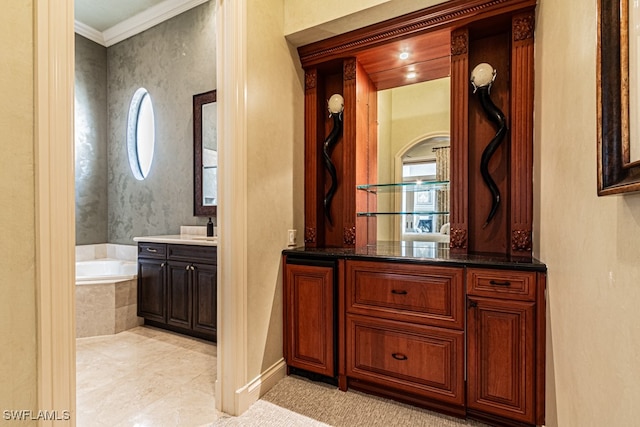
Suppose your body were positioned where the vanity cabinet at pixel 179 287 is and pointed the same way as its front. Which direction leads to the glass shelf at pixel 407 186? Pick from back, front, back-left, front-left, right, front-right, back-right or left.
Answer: left

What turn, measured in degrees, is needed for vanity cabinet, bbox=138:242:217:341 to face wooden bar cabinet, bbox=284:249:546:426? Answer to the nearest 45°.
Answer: approximately 90° to its left

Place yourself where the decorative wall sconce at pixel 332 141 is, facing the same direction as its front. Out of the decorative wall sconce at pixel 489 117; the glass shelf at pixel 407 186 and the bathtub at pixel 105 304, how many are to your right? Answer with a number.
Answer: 1

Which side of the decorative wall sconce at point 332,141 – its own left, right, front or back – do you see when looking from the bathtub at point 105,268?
right

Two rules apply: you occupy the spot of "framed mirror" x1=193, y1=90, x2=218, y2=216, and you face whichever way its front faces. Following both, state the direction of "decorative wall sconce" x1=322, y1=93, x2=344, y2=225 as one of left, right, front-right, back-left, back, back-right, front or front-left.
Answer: left

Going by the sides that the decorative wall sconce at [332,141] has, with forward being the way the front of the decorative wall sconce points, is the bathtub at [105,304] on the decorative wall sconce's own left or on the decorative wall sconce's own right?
on the decorative wall sconce's own right

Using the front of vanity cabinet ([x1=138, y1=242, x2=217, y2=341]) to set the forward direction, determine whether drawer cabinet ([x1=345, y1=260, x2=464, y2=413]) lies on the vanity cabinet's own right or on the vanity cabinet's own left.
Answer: on the vanity cabinet's own left

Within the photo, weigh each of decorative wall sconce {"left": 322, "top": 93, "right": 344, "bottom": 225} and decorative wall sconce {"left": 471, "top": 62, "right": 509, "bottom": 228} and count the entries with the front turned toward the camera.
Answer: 2

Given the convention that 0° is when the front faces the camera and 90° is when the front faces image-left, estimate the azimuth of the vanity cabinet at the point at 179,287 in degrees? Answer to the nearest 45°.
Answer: approximately 45°

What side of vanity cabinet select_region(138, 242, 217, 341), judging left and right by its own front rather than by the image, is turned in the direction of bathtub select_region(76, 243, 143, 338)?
right

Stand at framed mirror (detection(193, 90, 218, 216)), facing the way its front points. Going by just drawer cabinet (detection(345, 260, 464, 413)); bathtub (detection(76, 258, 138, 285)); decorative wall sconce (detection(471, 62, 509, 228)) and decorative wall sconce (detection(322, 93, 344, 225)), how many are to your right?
1
